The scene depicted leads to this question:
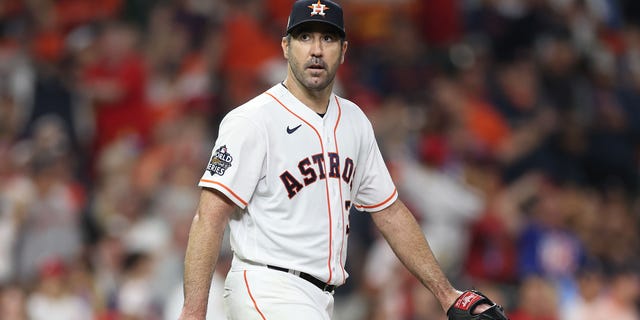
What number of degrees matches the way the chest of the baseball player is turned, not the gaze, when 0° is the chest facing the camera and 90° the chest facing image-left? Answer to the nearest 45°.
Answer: approximately 315°
